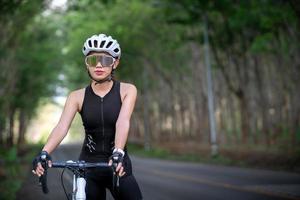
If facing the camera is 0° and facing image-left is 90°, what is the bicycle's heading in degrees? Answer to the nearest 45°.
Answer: approximately 0°
